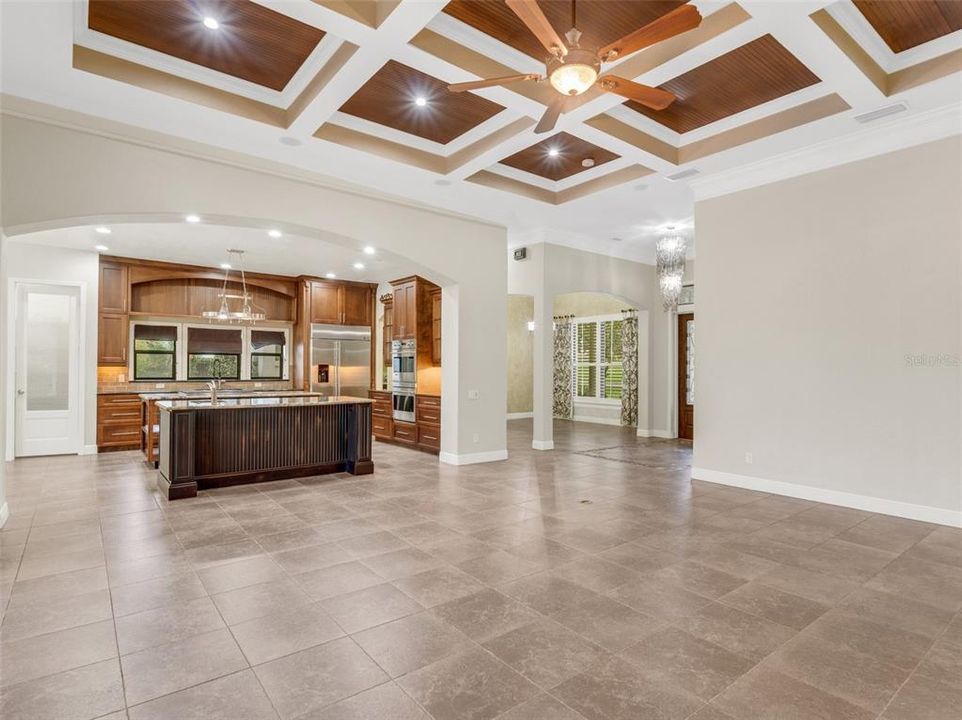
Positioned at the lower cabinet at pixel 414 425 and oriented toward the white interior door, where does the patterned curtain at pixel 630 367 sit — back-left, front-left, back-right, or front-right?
back-right

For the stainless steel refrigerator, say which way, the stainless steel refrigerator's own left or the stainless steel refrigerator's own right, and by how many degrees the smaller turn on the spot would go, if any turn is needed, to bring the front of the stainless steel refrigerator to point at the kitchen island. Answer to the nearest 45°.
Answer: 0° — it already faces it

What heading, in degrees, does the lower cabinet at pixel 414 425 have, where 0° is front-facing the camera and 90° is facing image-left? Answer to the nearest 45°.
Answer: approximately 45°

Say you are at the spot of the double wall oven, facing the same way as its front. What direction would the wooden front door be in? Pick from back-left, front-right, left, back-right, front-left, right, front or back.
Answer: back-left

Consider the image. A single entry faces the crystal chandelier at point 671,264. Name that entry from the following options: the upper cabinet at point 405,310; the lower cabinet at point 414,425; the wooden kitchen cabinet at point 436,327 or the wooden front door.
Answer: the wooden front door

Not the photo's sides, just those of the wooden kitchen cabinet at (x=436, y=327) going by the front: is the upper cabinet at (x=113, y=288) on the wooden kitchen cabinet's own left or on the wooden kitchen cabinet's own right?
on the wooden kitchen cabinet's own right

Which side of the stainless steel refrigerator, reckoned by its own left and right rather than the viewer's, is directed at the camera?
front

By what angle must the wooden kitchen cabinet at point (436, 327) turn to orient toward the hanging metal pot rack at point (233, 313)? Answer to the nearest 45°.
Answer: approximately 45° to its right

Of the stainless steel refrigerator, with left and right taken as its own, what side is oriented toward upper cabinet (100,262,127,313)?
right

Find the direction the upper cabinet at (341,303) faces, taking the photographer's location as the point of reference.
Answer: facing the viewer
